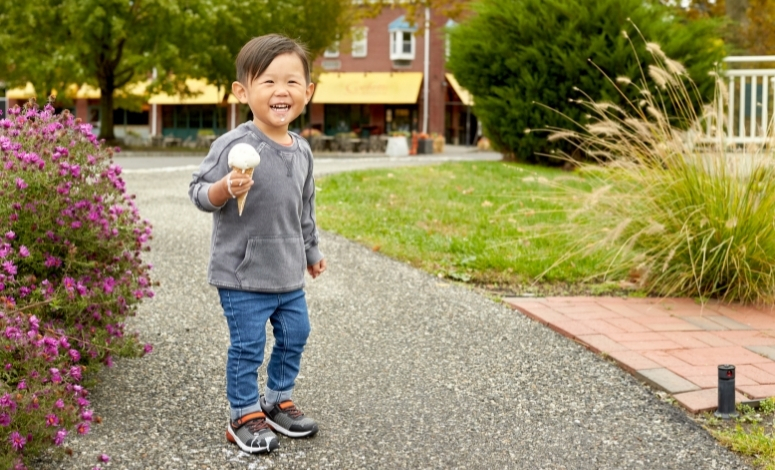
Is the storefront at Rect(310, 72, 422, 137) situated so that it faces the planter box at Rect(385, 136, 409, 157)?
yes

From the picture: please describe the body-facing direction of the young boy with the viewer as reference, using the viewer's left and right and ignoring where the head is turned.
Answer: facing the viewer and to the right of the viewer

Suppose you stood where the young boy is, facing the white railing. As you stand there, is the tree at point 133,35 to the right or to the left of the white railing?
left

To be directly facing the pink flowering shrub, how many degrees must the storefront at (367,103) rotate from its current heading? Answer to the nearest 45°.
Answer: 0° — it already faces it

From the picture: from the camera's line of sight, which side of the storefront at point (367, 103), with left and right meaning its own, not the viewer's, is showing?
front

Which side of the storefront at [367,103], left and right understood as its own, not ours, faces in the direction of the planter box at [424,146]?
front

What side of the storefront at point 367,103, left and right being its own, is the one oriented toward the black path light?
front

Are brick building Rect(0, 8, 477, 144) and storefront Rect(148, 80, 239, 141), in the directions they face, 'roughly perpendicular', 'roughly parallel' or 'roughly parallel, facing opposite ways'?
roughly parallel

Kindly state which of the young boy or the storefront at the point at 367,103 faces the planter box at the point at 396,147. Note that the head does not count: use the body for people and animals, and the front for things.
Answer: the storefront

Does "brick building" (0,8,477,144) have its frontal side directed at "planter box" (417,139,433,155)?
no

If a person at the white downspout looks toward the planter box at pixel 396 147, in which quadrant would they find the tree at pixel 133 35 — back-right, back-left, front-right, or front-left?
front-right

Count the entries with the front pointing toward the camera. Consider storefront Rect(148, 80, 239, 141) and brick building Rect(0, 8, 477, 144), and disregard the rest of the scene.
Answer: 2

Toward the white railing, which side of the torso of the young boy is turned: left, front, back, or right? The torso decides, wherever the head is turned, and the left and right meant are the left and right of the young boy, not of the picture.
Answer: left

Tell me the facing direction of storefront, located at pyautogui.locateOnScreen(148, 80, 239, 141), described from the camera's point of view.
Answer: facing the viewer
